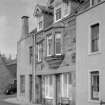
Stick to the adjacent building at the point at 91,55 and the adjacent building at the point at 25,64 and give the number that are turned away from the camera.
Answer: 0

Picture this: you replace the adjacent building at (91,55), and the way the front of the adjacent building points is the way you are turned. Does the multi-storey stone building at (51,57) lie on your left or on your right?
on your right

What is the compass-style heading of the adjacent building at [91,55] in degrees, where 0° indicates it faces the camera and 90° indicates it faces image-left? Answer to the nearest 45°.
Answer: approximately 45°

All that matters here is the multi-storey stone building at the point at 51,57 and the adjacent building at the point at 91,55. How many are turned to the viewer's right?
0

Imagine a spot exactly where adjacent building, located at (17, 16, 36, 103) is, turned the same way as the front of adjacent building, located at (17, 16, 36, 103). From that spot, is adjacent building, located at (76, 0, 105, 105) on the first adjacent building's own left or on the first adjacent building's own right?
on the first adjacent building's own left

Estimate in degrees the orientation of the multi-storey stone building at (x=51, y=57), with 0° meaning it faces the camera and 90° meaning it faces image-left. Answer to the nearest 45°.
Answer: approximately 45°
